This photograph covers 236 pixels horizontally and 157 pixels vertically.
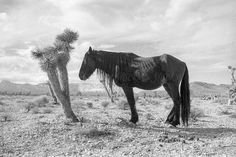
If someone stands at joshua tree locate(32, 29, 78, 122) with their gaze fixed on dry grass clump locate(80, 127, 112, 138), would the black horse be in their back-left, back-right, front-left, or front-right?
front-left

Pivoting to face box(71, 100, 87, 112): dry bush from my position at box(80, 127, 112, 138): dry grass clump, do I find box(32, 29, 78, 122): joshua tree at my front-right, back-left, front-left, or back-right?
front-left

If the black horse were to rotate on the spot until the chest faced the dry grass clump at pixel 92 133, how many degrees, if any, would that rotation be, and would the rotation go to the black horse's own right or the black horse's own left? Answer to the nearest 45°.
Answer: approximately 45° to the black horse's own left

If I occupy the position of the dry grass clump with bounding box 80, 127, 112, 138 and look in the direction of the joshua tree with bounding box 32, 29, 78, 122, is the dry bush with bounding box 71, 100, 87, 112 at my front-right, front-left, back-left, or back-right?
front-right

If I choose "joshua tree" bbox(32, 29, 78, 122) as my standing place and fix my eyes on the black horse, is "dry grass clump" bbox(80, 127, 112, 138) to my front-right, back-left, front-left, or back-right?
front-right

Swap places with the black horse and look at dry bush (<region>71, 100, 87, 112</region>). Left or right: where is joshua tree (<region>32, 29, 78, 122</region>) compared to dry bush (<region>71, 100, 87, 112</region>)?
left

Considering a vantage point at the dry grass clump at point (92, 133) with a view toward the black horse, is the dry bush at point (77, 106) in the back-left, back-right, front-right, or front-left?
front-left

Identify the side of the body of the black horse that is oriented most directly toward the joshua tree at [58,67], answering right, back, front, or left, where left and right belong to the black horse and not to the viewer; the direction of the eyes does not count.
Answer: front

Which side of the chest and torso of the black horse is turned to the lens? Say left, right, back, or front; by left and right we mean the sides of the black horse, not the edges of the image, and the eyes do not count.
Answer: left
